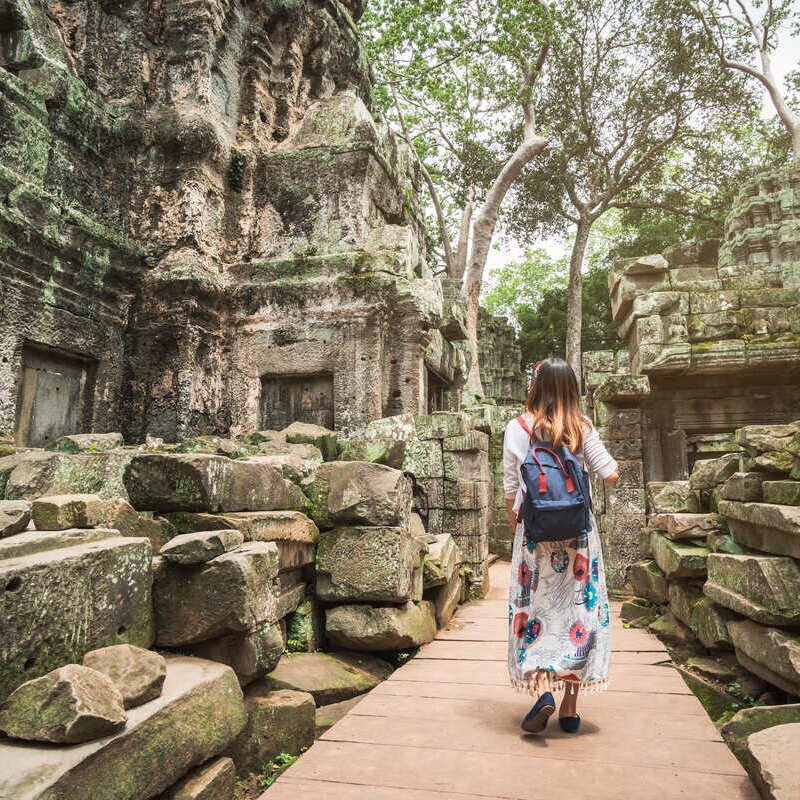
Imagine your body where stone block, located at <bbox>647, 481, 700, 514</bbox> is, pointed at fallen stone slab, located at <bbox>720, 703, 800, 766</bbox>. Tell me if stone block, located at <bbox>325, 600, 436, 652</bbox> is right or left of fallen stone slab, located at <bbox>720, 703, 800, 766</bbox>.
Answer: right

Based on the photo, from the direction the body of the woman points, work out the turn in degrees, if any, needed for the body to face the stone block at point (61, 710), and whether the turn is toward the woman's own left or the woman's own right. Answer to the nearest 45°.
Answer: approximately 135° to the woman's own left

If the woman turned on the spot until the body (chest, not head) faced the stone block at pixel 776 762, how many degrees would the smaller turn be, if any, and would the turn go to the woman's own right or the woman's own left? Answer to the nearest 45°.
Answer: approximately 135° to the woman's own right

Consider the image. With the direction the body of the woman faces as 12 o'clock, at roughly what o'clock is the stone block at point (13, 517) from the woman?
The stone block is roughly at 8 o'clock from the woman.

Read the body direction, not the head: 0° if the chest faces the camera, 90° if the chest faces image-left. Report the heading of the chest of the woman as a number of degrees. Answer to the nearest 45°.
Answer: approximately 180°

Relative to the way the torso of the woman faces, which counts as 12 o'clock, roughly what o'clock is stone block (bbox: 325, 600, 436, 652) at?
The stone block is roughly at 10 o'clock from the woman.

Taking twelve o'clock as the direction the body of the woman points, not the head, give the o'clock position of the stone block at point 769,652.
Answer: The stone block is roughly at 2 o'clock from the woman.

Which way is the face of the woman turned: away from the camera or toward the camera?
away from the camera

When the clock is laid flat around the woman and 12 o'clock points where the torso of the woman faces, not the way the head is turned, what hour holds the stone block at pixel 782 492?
The stone block is roughly at 2 o'clock from the woman.

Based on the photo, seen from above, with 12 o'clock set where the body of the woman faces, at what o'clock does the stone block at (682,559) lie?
The stone block is roughly at 1 o'clock from the woman.
